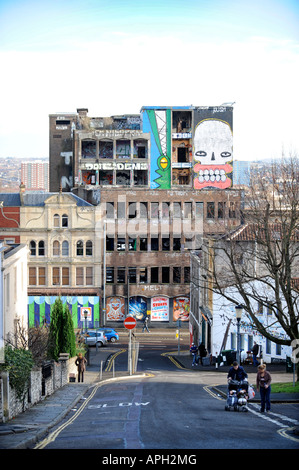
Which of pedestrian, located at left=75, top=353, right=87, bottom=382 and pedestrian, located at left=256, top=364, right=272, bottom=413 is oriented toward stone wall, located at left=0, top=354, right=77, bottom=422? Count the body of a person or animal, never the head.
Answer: pedestrian, located at left=75, top=353, right=87, bottom=382

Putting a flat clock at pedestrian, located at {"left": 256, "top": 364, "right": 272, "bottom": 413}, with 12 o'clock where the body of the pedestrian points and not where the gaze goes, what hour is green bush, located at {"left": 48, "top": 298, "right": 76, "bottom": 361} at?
The green bush is roughly at 5 o'clock from the pedestrian.

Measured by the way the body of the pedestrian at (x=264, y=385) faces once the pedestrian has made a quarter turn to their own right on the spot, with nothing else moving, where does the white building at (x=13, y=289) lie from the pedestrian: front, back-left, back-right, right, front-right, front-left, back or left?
front-right

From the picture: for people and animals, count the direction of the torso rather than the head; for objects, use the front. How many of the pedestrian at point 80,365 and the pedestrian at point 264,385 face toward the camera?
2

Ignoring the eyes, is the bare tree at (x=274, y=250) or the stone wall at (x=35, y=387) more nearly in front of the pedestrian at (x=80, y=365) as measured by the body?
the stone wall

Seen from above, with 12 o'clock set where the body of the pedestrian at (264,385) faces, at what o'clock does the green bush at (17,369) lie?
The green bush is roughly at 3 o'clock from the pedestrian.

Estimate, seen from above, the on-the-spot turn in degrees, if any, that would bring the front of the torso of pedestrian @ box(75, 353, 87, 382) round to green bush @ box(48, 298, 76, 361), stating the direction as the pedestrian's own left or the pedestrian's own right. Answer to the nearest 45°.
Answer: approximately 180°

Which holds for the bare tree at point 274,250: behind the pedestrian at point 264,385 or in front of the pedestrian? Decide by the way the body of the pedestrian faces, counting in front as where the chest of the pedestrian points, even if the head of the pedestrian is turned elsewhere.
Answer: behind

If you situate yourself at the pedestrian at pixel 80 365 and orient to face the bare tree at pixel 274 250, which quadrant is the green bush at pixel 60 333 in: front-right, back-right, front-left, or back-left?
back-left

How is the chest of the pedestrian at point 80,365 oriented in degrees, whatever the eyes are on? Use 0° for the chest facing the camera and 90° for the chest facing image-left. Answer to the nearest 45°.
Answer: approximately 0°
